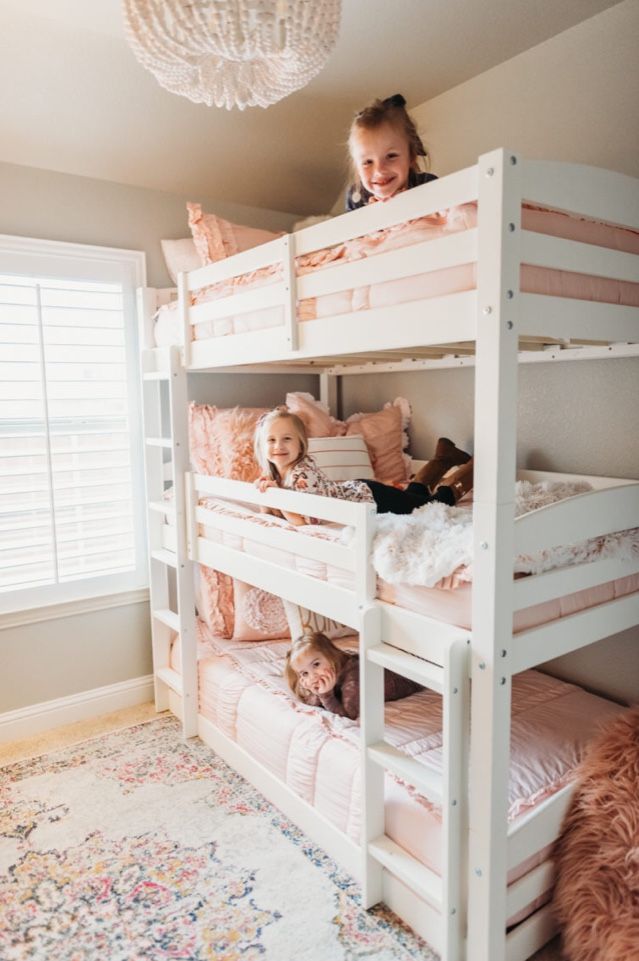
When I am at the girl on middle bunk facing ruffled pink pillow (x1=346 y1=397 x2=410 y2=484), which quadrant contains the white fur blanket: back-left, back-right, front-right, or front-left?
back-right

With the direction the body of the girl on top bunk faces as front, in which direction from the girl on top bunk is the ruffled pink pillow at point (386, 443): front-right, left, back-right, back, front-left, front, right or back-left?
back

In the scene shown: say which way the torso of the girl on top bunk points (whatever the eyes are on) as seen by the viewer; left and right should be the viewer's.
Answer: facing the viewer

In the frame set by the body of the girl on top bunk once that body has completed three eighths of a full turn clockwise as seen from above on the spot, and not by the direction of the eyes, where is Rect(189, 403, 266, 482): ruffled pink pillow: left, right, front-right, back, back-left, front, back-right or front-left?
front

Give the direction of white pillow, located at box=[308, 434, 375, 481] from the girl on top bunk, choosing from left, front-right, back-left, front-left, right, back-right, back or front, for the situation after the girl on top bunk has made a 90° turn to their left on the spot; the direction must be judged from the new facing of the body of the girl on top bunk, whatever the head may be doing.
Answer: left
